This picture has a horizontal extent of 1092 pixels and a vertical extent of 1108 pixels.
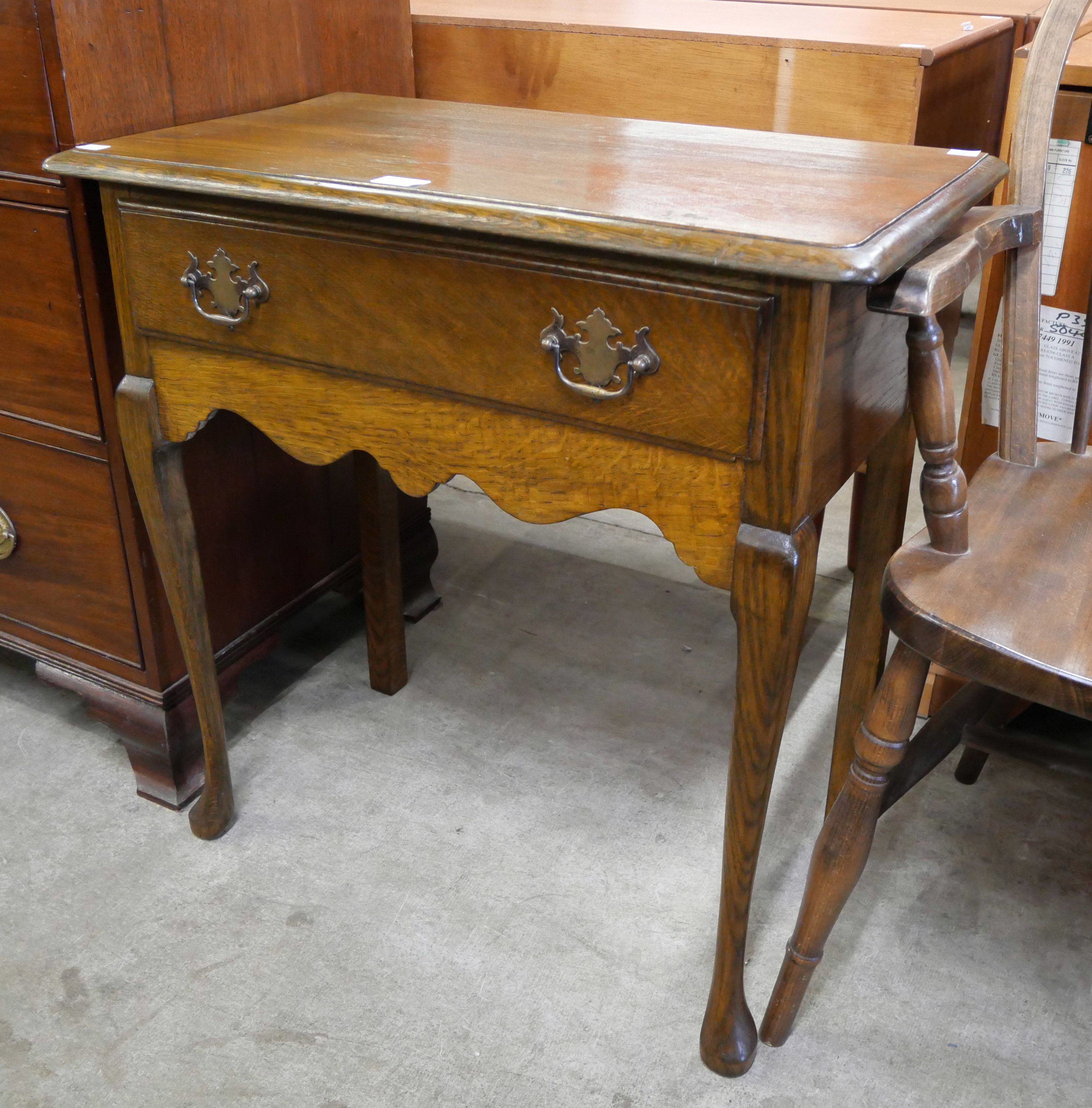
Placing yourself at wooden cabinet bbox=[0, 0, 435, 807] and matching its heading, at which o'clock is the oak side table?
The oak side table is roughly at 9 o'clock from the wooden cabinet.

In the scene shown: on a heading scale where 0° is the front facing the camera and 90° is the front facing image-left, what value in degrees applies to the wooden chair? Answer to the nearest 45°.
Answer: approximately 45°

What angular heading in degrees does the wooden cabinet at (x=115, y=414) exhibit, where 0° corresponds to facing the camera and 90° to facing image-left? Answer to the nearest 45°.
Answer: approximately 45°

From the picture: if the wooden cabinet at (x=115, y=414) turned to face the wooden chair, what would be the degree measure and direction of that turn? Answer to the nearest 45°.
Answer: approximately 90° to its left
